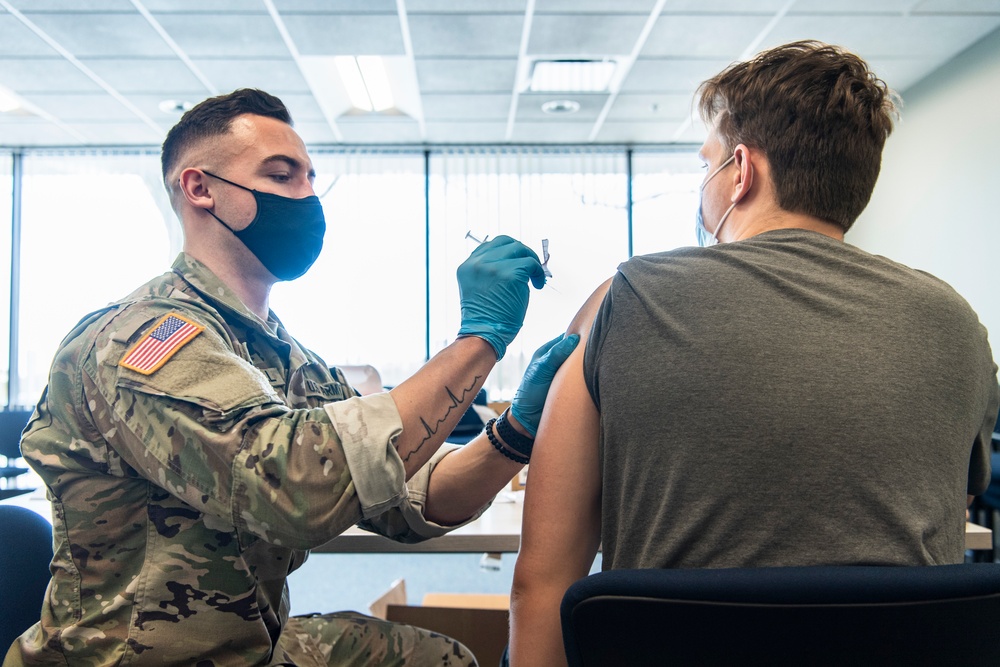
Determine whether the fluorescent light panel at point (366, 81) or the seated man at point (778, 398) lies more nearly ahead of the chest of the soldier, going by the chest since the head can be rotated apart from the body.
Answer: the seated man

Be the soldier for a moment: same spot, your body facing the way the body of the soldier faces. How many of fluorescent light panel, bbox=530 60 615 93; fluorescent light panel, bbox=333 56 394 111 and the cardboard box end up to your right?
0

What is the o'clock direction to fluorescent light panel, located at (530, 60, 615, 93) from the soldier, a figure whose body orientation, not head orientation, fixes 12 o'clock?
The fluorescent light panel is roughly at 10 o'clock from the soldier.

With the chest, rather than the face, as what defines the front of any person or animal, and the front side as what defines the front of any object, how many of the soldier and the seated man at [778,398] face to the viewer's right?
1

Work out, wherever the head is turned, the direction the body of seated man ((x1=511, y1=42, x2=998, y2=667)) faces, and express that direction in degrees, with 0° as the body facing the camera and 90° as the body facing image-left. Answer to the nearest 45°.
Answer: approximately 180°

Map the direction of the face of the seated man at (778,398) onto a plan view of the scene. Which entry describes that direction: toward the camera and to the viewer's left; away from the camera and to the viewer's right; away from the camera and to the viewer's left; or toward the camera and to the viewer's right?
away from the camera and to the viewer's left

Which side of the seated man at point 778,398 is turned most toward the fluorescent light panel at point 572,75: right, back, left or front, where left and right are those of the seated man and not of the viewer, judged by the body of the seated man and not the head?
front

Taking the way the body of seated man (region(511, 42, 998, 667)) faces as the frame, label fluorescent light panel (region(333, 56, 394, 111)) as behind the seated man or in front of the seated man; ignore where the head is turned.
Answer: in front

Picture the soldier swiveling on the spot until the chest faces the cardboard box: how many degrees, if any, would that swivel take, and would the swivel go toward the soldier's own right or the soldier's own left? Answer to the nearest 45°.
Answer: approximately 45° to the soldier's own left

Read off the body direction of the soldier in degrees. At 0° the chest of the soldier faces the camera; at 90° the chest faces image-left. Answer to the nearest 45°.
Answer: approximately 270°

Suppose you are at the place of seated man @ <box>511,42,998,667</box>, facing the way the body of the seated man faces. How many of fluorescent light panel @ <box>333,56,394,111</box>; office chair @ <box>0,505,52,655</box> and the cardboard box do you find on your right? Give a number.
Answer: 0

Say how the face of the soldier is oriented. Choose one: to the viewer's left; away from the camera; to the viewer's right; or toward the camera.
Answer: to the viewer's right

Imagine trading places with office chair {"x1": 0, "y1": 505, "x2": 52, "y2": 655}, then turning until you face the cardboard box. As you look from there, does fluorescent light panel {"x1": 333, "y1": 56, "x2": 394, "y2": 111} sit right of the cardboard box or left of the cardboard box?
left

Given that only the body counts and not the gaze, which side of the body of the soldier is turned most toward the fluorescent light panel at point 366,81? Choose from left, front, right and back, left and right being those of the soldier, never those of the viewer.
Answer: left
